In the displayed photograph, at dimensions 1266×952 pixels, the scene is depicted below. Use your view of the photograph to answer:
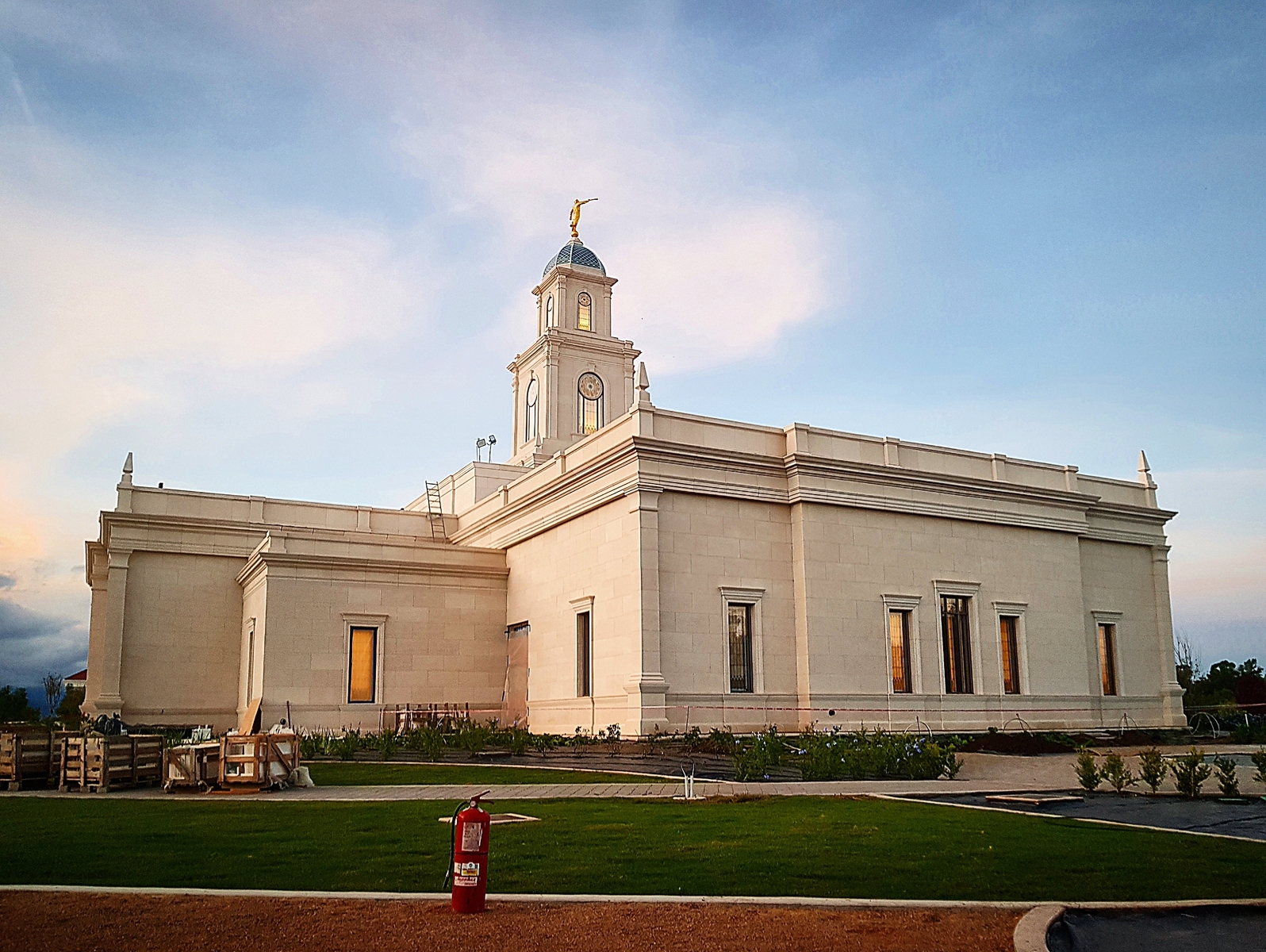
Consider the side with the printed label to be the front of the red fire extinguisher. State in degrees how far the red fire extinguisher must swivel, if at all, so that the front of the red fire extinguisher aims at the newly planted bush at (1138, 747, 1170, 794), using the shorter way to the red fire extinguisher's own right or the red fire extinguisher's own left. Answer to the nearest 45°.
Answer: approximately 135° to the red fire extinguisher's own left

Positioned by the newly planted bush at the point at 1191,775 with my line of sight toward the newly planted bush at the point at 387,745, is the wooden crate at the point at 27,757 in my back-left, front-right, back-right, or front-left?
front-left

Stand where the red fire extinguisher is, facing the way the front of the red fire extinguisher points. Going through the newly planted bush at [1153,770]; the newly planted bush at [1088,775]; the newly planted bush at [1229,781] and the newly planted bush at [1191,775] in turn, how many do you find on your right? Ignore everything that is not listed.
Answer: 0

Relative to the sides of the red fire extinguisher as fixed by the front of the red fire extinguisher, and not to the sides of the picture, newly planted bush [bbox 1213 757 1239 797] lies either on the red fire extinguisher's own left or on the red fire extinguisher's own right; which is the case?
on the red fire extinguisher's own left

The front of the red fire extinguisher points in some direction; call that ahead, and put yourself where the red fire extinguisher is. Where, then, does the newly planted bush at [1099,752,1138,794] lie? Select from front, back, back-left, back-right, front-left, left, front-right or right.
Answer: back-left

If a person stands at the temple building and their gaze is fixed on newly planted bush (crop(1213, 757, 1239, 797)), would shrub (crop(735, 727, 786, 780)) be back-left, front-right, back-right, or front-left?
front-right

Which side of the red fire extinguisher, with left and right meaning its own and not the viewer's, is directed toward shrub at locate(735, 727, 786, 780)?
back

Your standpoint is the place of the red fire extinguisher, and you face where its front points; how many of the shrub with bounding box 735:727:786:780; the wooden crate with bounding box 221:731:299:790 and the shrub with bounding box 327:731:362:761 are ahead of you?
0

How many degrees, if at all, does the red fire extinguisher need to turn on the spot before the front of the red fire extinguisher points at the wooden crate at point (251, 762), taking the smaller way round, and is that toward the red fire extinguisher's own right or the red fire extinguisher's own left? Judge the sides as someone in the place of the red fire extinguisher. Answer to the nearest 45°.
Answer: approximately 180°

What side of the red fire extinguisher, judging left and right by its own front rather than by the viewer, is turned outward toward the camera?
front

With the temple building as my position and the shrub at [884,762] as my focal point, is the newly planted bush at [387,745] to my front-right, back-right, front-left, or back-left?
front-right

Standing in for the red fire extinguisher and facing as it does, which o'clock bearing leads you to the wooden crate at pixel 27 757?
The wooden crate is roughly at 5 o'clock from the red fire extinguisher.

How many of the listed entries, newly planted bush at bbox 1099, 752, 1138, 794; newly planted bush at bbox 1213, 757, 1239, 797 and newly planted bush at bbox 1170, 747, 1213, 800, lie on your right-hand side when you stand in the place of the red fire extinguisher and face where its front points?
0

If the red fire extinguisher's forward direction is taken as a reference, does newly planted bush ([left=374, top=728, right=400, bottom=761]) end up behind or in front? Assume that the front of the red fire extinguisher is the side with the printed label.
behind

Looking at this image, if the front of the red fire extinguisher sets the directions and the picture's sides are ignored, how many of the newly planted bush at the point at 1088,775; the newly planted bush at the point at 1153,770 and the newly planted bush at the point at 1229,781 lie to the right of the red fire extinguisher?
0

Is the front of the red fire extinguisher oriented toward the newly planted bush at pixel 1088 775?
no
